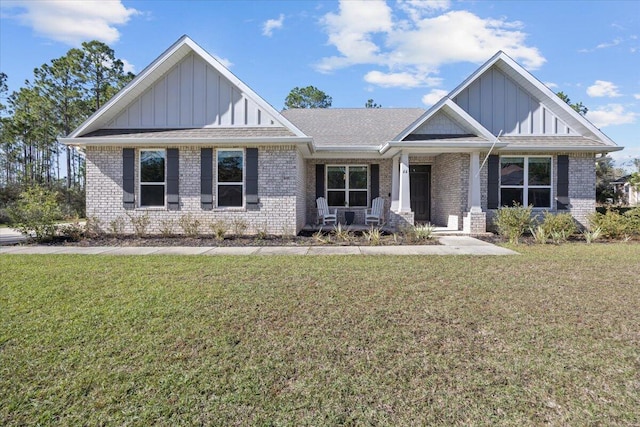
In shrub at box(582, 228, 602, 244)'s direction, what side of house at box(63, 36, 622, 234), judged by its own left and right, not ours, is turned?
left

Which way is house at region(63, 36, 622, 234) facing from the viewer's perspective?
toward the camera

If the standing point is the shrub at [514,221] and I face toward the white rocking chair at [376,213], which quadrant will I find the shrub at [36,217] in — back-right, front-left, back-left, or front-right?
front-left

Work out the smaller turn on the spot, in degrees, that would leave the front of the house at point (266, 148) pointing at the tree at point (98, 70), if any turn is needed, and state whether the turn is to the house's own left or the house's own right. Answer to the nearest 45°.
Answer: approximately 135° to the house's own right

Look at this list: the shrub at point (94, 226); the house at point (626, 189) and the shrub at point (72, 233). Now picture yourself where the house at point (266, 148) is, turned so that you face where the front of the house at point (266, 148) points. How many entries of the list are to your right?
2

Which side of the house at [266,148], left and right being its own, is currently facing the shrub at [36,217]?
right

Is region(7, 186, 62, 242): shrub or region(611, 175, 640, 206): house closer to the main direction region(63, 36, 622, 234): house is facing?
the shrub

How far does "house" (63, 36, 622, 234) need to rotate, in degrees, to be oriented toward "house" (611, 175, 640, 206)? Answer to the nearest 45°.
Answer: approximately 135° to its left

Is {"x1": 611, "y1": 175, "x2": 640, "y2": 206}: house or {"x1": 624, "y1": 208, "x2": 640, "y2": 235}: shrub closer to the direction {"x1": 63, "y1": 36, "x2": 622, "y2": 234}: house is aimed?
the shrub
